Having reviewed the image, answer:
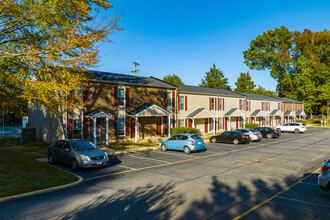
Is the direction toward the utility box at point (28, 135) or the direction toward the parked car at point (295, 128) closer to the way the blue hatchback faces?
the utility box

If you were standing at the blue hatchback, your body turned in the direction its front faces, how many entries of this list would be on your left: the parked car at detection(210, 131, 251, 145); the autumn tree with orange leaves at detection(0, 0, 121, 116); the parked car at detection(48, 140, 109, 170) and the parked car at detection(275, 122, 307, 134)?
2

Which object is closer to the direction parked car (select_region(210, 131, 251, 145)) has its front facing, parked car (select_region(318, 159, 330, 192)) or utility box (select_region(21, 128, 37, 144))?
the utility box

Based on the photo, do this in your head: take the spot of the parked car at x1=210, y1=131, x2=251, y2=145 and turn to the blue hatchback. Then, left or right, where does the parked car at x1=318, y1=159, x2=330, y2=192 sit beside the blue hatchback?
left

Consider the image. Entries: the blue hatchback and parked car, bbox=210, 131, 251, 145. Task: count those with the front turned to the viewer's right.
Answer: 0
